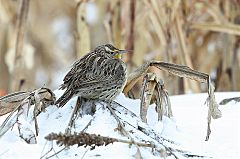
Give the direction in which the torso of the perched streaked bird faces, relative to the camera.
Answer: to the viewer's right
